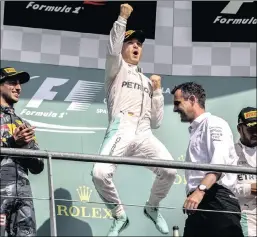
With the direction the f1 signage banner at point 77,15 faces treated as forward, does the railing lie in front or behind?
in front

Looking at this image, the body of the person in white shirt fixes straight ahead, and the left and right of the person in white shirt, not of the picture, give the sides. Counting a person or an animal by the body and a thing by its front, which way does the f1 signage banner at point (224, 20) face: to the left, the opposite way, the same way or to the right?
to the left

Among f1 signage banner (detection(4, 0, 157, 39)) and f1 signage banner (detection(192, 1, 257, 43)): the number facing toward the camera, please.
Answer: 2

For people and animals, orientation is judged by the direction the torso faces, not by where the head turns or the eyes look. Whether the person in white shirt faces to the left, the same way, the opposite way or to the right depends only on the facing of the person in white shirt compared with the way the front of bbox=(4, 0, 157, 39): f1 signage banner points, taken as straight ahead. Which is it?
to the right

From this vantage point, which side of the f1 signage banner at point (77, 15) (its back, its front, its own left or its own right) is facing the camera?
front

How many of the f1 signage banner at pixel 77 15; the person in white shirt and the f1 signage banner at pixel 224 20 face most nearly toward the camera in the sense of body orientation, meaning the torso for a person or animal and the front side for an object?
2

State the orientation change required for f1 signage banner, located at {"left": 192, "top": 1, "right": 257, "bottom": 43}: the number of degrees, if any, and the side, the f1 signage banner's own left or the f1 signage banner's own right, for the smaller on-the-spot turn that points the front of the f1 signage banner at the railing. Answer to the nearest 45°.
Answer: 0° — it already faces it

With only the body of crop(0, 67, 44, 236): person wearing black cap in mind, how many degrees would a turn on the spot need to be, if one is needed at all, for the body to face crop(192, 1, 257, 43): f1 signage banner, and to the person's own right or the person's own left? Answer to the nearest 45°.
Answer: approximately 90° to the person's own left

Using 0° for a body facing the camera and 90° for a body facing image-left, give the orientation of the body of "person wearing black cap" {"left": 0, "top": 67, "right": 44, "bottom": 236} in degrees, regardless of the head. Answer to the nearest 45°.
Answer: approximately 315°

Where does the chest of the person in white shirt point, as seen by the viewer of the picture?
to the viewer's left

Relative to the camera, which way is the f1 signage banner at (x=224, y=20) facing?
toward the camera

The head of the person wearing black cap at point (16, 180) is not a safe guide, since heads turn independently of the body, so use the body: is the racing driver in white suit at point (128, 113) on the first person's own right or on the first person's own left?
on the first person's own left
